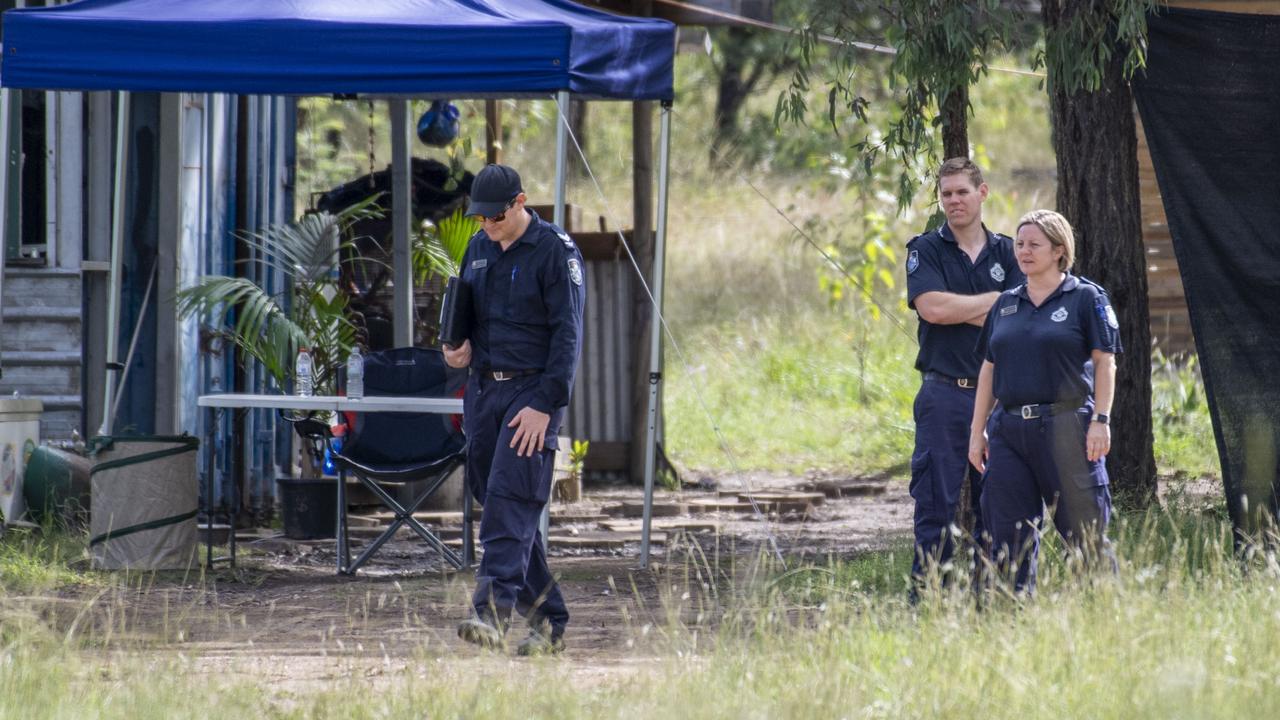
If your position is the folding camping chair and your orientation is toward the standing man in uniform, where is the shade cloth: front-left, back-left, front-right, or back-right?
front-left

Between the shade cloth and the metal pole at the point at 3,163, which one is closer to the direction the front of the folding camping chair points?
the shade cloth

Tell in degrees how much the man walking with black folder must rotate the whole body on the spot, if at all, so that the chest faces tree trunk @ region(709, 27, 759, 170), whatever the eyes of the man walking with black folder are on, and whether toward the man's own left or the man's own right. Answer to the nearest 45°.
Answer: approximately 135° to the man's own right

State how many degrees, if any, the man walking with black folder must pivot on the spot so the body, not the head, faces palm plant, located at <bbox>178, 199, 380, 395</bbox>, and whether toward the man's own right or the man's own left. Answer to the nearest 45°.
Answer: approximately 135° to the man's own right

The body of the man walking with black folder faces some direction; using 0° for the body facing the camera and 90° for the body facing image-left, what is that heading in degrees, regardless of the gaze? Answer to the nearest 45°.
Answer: approximately 45°

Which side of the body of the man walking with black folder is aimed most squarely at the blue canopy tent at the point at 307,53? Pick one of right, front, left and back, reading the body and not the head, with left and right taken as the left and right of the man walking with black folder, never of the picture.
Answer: right

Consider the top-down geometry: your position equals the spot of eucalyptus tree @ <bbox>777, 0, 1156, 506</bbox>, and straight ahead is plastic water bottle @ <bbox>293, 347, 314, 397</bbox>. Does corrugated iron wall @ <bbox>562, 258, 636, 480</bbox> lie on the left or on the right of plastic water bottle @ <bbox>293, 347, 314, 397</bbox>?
right

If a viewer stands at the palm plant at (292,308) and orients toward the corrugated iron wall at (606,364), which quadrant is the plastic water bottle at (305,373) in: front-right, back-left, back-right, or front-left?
back-right
